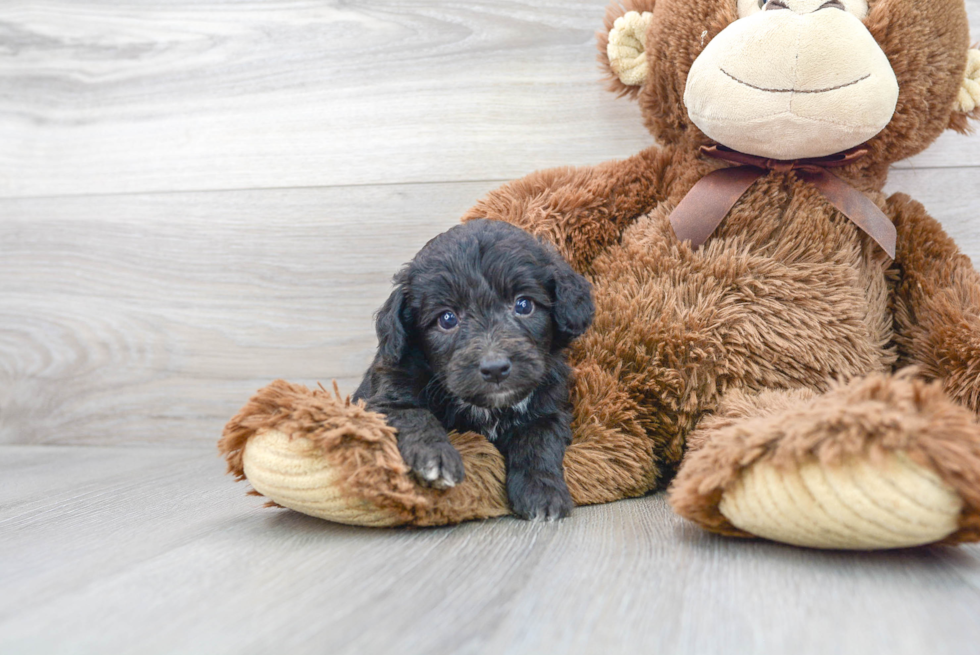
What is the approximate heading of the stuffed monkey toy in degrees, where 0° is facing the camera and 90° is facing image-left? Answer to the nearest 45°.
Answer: approximately 0°
